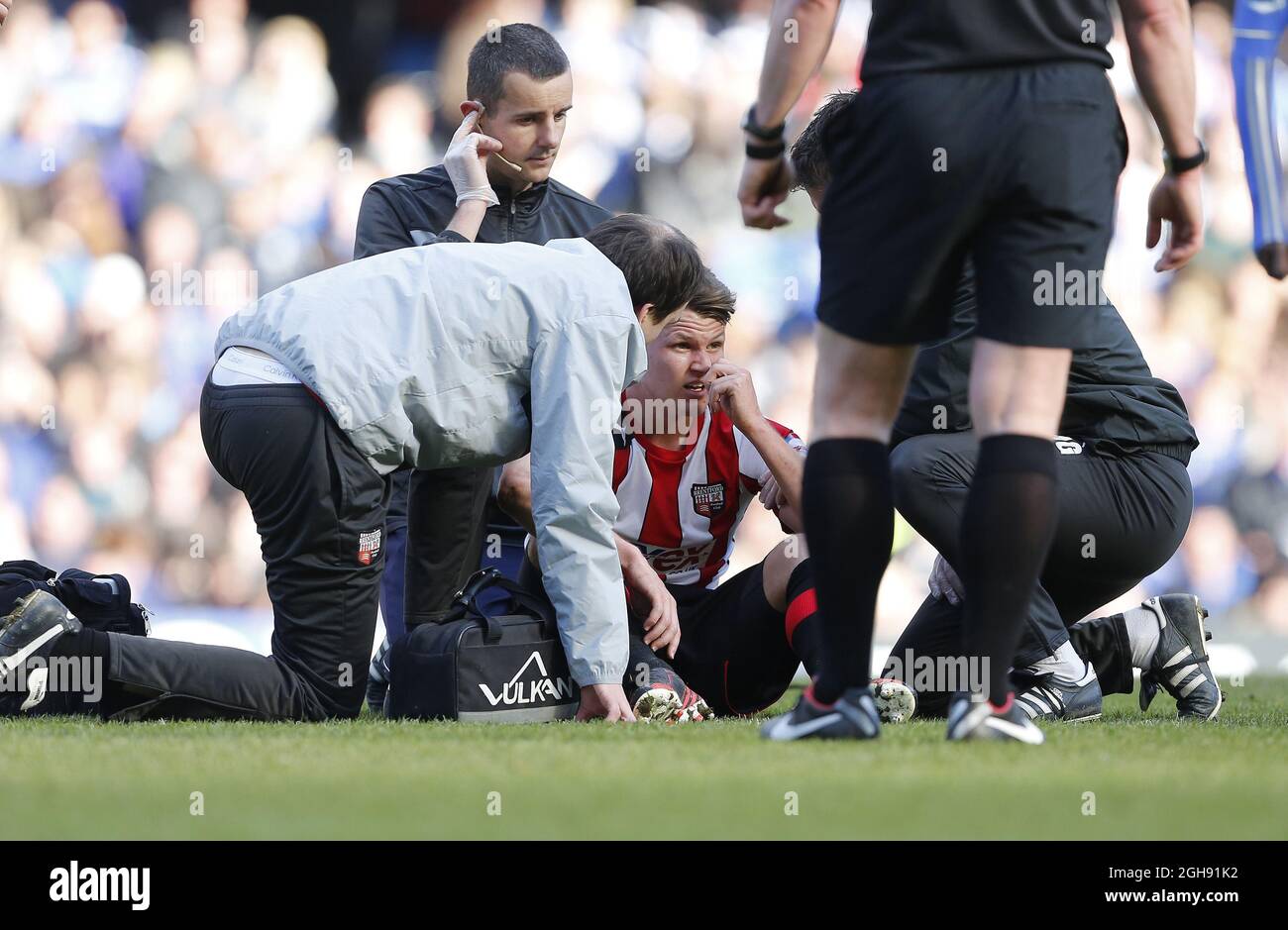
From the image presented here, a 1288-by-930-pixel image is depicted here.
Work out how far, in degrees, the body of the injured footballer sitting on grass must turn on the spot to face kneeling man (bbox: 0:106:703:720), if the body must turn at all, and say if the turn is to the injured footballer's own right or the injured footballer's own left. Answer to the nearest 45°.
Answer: approximately 45° to the injured footballer's own right

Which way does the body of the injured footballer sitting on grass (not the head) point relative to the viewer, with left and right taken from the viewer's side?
facing the viewer

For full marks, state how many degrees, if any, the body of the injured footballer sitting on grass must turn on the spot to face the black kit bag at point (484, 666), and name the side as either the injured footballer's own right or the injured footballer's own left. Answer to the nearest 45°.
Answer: approximately 45° to the injured footballer's own right

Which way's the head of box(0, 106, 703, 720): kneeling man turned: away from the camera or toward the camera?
away from the camera

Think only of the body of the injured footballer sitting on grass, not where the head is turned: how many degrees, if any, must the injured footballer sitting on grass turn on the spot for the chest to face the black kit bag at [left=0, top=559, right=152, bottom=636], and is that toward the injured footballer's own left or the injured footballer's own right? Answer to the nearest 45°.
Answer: approximately 90° to the injured footballer's own right
